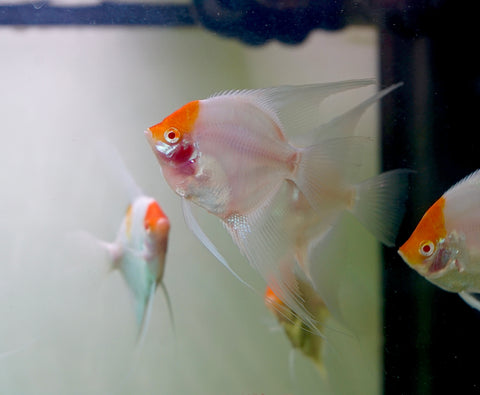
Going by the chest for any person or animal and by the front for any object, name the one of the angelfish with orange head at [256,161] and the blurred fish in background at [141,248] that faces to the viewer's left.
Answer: the angelfish with orange head

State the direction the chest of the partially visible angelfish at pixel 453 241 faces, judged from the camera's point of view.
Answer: to the viewer's left

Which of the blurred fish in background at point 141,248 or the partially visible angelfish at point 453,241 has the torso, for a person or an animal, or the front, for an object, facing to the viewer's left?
the partially visible angelfish

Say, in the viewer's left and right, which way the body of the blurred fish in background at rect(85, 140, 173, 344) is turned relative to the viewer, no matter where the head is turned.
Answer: facing the viewer and to the right of the viewer

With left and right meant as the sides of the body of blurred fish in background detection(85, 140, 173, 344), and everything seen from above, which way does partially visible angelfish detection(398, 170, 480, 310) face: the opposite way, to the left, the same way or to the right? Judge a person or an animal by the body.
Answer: the opposite way

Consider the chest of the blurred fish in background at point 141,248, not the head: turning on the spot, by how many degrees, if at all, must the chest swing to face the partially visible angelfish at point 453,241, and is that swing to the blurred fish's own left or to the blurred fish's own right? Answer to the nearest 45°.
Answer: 0° — it already faces it

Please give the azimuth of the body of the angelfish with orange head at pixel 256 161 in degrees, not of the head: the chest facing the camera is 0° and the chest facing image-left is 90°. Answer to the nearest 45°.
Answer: approximately 90°

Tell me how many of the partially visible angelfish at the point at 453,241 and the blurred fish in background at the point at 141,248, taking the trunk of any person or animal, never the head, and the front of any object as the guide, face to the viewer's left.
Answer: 1

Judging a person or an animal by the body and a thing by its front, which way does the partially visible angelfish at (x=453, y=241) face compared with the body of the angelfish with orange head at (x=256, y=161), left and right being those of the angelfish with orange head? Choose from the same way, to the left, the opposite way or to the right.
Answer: the same way

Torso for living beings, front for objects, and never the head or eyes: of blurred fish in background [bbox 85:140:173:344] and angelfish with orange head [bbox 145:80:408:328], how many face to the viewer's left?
1

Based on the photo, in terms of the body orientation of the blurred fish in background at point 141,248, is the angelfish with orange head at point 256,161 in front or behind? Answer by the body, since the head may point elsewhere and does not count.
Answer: in front

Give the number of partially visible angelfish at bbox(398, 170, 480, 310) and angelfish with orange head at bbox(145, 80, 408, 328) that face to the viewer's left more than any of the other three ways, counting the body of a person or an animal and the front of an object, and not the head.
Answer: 2
